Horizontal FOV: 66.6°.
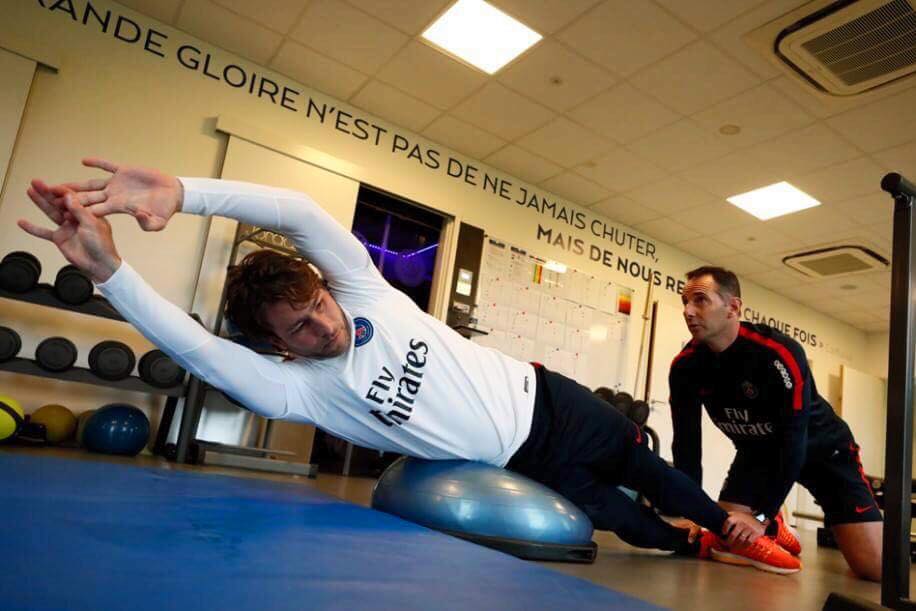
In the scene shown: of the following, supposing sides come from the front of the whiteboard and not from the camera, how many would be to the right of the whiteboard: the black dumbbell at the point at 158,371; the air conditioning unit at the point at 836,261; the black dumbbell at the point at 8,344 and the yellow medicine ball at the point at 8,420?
3

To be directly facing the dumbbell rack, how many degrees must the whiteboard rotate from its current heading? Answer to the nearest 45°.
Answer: approximately 90° to its right

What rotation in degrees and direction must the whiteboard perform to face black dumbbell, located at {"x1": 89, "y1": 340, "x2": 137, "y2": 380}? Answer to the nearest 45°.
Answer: approximately 90° to its right

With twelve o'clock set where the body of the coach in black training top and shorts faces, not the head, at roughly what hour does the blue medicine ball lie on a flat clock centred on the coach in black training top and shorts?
The blue medicine ball is roughly at 1 o'clock from the coach in black training top and shorts.

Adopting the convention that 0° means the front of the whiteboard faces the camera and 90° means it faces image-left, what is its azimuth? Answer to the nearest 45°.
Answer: approximately 315°

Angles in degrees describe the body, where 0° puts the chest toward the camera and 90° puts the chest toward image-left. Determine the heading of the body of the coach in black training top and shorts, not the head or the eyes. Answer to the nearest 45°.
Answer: approximately 45°

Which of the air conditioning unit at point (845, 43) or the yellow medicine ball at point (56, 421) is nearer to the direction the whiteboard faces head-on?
the air conditioning unit

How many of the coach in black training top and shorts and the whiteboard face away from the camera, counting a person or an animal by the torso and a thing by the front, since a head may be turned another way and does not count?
0

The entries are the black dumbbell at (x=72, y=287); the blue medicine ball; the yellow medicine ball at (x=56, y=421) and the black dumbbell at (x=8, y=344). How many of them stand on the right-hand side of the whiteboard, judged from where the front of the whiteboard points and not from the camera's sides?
4

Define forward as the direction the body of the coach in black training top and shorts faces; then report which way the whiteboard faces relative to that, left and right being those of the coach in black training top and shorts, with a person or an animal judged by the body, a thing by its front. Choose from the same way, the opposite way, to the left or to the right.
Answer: to the left

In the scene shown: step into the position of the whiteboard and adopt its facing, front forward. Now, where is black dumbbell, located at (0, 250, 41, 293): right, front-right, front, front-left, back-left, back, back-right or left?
right

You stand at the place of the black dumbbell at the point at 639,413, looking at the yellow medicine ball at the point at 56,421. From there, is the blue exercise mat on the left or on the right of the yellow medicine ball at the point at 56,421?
left

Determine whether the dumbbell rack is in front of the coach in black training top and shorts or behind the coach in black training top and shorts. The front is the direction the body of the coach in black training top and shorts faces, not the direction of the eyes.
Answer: in front

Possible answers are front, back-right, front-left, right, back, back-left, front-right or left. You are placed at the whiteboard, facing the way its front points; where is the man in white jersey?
front-right
